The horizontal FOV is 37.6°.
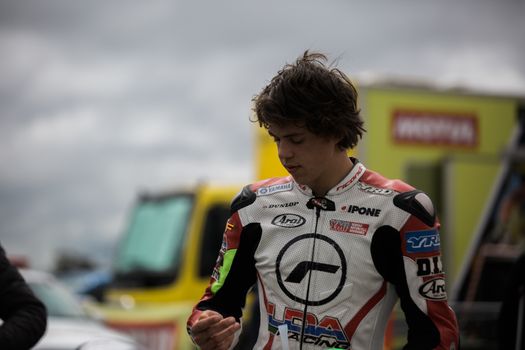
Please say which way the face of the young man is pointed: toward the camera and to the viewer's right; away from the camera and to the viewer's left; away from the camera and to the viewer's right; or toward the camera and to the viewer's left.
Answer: toward the camera and to the viewer's left

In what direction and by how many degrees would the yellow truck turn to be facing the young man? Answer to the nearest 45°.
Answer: approximately 45° to its left

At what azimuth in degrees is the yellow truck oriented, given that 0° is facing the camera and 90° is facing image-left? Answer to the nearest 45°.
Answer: approximately 45°
